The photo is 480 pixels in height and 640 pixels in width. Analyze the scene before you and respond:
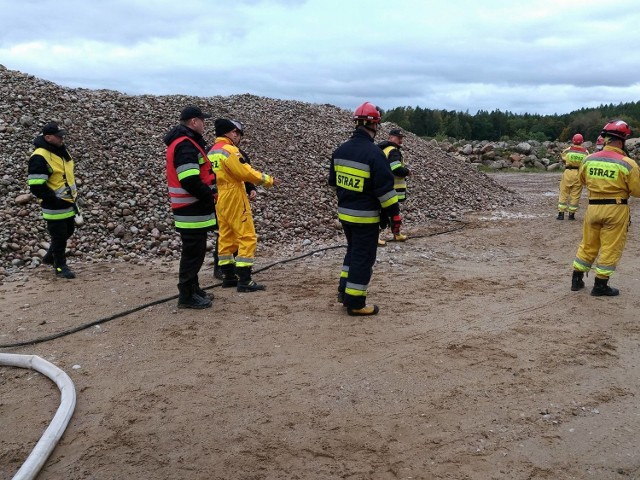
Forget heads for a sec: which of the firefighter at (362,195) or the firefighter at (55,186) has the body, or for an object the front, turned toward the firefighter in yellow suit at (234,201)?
the firefighter at (55,186)

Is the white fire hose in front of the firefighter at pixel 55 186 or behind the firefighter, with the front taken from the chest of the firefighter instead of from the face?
in front

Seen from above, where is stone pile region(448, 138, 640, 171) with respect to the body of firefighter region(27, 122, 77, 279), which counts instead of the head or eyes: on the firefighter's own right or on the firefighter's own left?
on the firefighter's own left

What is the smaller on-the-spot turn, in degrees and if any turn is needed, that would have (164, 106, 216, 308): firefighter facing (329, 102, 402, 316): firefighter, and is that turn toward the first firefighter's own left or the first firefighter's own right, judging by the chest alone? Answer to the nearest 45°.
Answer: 0° — they already face them

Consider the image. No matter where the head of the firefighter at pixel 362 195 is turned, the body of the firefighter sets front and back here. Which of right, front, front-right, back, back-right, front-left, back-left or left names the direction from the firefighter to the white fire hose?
back

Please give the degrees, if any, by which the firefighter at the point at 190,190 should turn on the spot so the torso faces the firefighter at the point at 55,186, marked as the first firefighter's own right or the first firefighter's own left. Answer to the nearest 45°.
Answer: approximately 135° to the first firefighter's own left

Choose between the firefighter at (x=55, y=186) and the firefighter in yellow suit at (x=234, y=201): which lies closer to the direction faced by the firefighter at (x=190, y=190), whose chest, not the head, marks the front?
the firefighter in yellow suit

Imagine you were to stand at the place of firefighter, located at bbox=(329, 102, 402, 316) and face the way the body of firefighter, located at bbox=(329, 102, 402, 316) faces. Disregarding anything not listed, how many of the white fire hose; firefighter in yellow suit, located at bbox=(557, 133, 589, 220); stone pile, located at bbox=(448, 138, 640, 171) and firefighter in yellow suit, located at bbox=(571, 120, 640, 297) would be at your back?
1

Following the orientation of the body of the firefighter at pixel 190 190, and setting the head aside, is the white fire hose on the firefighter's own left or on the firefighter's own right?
on the firefighter's own right

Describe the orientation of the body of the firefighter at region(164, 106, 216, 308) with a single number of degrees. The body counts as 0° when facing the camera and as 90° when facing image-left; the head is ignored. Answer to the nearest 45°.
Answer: approximately 270°

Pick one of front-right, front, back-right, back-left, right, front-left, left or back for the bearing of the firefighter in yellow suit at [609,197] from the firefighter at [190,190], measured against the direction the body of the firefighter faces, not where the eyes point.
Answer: front

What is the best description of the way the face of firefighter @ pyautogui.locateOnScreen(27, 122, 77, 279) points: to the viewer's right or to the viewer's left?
to the viewer's right

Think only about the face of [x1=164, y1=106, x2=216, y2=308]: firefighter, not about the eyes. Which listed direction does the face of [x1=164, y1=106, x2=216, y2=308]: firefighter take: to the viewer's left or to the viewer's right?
to the viewer's right

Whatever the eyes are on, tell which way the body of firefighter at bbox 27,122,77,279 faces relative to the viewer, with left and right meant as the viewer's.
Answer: facing the viewer and to the right of the viewer
